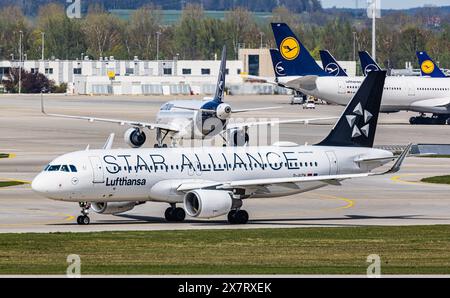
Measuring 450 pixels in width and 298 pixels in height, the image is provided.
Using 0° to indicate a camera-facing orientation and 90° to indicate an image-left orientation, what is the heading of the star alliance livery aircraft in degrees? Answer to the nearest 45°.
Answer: approximately 45°
